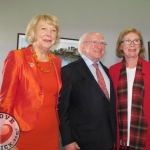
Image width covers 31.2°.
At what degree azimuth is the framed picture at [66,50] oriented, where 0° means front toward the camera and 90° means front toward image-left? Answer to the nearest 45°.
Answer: approximately 0°

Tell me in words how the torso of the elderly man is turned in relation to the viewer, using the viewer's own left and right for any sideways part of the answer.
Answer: facing the viewer and to the right of the viewer

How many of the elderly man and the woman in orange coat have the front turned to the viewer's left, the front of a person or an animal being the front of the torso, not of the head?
0

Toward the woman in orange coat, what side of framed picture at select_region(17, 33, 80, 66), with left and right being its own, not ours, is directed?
front

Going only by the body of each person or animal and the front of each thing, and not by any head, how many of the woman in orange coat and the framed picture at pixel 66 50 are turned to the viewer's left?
0
